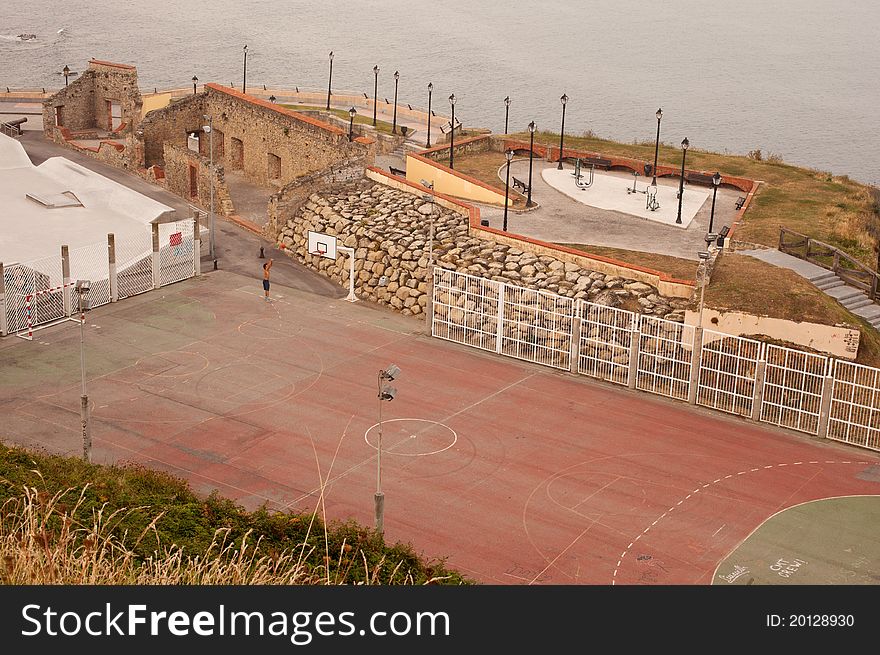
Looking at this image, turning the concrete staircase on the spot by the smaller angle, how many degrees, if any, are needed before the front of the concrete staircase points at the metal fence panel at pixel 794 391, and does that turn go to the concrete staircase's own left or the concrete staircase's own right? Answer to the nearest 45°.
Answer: approximately 45° to the concrete staircase's own right

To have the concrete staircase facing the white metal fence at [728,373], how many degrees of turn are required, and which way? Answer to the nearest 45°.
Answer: approximately 90° to its right

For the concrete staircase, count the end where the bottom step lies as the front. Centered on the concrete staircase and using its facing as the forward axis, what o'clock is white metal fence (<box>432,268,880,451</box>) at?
The white metal fence is roughly at 3 o'clock from the concrete staircase.

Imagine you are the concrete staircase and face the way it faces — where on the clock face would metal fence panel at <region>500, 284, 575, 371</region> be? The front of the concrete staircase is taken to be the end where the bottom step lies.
The metal fence panel is roughly at 4 o'clock from the concrete staircase.

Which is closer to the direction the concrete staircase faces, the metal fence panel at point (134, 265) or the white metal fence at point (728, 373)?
the white metal fence

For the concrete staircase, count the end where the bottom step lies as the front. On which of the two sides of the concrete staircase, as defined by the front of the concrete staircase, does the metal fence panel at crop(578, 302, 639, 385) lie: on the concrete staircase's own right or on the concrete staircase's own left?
on the concrete staircase's own right

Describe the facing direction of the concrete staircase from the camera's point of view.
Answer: facing the viewer and to the right of the viewer

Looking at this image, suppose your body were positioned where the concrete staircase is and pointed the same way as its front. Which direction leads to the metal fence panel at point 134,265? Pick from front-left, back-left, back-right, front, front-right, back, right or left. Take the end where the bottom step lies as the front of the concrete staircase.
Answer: back-right

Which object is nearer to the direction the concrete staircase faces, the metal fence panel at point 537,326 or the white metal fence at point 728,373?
the white metal fence

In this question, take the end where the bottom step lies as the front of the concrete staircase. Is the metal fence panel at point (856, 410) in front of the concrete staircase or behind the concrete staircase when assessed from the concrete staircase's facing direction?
in front

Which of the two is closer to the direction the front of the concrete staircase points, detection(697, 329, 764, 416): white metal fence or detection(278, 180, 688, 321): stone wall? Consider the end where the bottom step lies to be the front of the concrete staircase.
the white metal fence

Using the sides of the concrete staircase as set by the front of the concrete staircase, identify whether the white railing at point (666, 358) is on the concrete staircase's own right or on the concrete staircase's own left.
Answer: on the concrete staircase's own right
